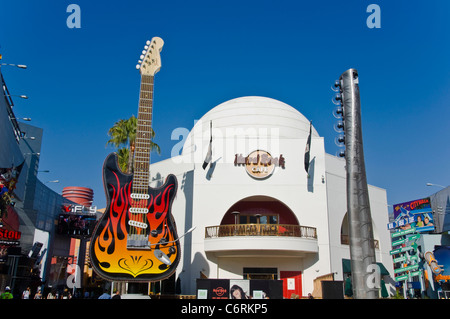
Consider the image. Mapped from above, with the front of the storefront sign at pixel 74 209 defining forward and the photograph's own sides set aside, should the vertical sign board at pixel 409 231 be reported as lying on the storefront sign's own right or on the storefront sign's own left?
on the storefront sign's own left

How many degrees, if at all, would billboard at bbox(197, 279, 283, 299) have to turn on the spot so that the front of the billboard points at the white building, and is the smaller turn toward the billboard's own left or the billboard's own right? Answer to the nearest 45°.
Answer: approximately 180°

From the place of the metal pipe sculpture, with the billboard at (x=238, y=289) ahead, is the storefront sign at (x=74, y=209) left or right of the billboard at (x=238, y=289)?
right

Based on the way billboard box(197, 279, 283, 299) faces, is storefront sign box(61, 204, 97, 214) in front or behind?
behind

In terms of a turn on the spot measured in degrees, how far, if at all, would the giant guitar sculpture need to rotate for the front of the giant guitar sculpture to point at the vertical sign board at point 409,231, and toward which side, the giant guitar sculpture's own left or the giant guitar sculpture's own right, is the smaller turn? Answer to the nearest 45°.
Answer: approximately 135° to the giant guitar sculpture's own left
